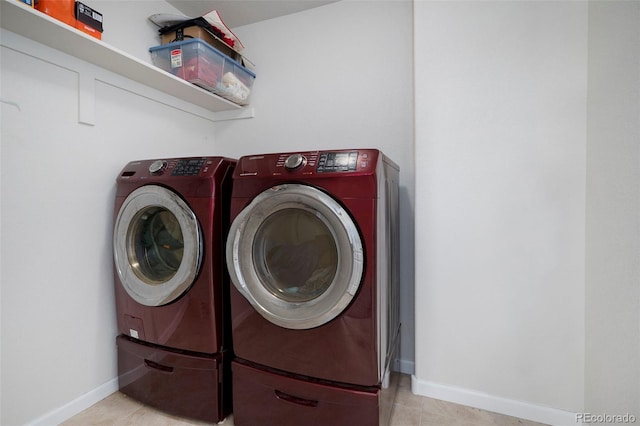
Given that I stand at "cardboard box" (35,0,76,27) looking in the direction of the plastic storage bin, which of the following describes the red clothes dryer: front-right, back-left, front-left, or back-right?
front-right

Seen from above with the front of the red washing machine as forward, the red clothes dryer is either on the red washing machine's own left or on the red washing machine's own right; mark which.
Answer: on the red washing machine's own left

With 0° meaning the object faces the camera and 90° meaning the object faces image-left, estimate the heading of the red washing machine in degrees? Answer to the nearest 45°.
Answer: approximately 45°

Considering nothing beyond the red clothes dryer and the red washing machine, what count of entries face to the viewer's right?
0

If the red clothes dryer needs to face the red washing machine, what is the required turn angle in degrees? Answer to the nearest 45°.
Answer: approximately 45° to its right

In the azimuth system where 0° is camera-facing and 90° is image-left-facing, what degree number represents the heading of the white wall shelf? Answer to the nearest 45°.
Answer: approximately 315°
